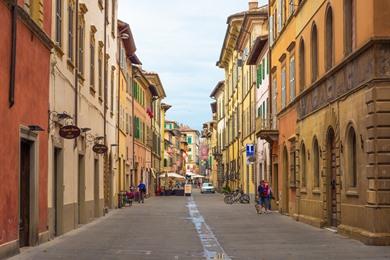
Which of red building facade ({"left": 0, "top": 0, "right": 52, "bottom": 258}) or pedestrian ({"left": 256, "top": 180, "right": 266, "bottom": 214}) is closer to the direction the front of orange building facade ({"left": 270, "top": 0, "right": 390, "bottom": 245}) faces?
the red building facade

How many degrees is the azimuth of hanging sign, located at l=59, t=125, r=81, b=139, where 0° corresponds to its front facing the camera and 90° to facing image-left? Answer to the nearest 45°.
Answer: approximately 0°

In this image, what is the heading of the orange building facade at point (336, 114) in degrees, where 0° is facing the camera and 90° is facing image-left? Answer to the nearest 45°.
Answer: approximately 45°

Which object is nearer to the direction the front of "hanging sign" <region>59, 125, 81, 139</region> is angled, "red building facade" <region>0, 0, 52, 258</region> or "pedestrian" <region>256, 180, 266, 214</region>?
the red building facade

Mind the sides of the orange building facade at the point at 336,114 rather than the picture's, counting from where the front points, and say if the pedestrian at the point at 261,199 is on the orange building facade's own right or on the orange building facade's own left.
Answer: on the orange building facade's own right

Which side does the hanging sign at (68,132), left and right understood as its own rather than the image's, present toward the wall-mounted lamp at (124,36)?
back

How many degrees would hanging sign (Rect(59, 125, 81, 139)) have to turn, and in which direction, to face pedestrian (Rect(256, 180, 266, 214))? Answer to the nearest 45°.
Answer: approximately 135° to its left

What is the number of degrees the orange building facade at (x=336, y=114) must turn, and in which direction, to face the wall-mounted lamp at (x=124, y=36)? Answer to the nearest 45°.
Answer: approximately 90° to its right
